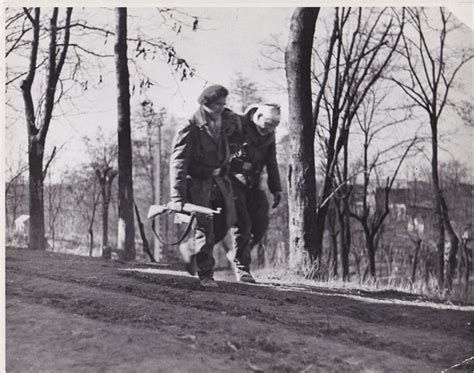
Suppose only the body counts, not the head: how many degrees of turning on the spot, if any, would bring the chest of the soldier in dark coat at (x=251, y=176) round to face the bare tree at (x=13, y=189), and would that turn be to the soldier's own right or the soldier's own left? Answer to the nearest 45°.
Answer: approximately 135° to the soldier's own right

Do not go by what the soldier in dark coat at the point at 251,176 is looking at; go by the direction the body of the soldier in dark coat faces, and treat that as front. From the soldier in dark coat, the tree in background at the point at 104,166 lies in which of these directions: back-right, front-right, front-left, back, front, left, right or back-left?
back-right

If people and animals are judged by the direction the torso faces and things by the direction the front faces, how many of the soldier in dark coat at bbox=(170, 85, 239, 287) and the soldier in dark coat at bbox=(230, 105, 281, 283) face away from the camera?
0

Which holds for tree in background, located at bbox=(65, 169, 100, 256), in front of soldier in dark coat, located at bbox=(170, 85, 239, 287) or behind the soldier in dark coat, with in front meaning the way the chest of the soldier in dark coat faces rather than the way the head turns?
behind

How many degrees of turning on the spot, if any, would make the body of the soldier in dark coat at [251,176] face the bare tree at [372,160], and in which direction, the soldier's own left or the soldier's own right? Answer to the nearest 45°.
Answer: approximately 90° to the soldier's own left
